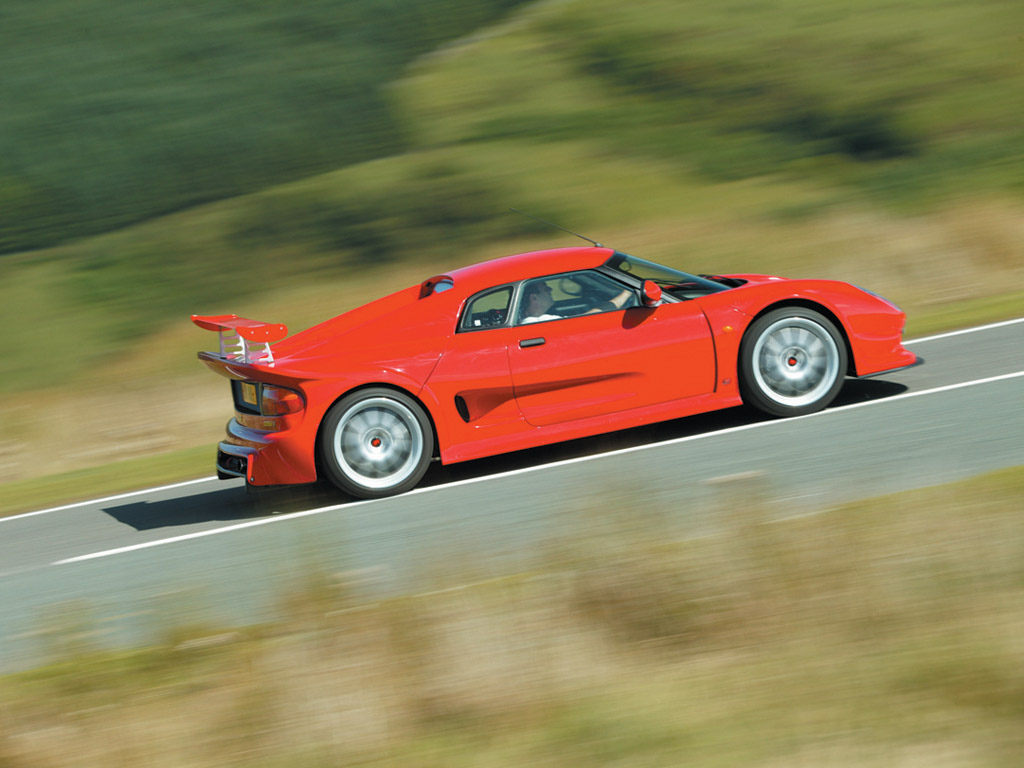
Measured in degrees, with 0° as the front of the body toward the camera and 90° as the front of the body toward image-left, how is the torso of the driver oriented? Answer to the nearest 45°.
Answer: approximately 270°

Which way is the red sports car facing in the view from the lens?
facing to the right of the viewer
